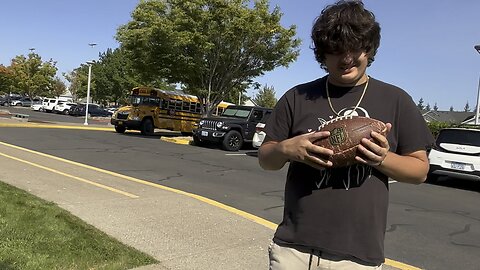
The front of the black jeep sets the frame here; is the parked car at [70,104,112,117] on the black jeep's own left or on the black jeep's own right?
on the black jeep's own right

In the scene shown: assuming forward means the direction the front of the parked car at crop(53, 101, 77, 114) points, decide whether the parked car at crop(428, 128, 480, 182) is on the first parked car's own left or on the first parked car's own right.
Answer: on the first parked car's own left

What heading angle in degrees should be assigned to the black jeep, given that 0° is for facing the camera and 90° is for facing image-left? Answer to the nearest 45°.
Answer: approximately 45°
